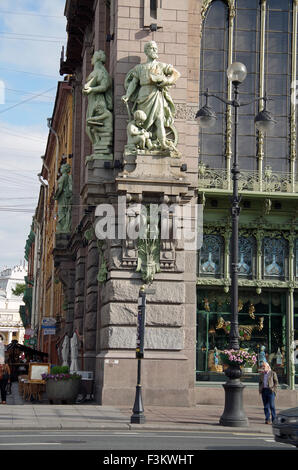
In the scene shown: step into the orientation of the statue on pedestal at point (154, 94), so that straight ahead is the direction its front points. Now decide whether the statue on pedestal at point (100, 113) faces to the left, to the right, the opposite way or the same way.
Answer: to the right

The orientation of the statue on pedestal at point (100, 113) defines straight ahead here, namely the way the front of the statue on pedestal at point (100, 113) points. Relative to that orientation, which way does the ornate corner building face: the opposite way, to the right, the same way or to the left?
to the left

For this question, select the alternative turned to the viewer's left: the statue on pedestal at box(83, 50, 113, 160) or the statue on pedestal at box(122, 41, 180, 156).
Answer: the statue on pedestal at box(83, 50, 113, 160)

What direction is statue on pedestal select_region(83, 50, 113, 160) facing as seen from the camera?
to the viewer's left

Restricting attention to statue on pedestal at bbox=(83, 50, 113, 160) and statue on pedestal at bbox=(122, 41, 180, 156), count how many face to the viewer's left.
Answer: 1

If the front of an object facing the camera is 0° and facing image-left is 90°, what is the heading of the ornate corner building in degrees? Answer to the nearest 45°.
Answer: approximately 0°

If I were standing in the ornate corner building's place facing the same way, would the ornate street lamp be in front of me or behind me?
in front
